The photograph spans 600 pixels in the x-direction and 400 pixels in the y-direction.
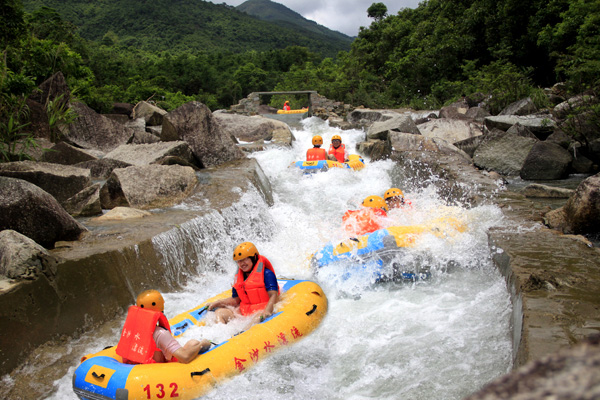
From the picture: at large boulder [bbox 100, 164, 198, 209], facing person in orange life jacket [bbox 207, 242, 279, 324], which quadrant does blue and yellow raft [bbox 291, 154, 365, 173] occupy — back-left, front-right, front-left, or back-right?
back-left

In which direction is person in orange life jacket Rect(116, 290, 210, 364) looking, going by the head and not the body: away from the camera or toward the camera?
away from the camera

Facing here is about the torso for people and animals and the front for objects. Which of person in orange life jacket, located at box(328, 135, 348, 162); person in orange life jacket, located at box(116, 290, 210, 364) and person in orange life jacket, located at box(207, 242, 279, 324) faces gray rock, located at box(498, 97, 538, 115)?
person in orange life jacket, located at box(116, 290, 210, 364)

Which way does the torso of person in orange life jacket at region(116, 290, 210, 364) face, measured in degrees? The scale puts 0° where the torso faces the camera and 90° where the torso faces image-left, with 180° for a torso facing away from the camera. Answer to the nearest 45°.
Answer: approximately 225°

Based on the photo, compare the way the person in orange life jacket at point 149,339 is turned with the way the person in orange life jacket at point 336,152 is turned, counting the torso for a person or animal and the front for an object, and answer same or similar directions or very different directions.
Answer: very different directions

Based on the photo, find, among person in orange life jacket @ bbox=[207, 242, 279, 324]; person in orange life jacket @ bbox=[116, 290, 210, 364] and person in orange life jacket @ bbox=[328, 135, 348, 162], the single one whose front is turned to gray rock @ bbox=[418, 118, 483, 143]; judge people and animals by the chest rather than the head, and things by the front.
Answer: person in orange life jacket @ bbox=[116, 290, 210, 364]

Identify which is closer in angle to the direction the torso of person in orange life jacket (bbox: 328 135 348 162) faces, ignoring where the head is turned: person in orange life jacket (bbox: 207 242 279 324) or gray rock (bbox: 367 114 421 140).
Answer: the person in orange life jacket

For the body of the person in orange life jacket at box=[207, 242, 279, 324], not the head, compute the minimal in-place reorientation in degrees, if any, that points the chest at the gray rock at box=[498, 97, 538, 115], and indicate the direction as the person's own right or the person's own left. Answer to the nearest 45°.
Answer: approximately 180°

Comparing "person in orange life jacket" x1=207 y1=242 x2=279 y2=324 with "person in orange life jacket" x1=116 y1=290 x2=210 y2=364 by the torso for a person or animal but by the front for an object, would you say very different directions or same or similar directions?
very different directions

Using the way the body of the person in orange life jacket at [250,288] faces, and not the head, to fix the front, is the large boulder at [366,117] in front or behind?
behind
